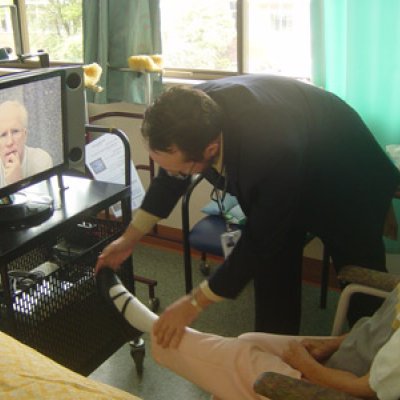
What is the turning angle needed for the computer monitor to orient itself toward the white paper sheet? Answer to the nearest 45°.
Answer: approximately 135° to its left

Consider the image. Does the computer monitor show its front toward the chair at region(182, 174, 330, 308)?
no

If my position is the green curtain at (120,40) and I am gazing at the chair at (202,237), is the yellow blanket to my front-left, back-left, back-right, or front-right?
front-right

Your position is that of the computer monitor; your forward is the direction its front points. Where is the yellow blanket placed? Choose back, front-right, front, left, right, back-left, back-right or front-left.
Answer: front-right

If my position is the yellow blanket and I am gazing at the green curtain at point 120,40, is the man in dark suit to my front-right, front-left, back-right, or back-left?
front-right

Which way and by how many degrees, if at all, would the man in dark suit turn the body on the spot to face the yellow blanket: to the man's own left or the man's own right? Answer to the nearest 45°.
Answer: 0° — they already face it

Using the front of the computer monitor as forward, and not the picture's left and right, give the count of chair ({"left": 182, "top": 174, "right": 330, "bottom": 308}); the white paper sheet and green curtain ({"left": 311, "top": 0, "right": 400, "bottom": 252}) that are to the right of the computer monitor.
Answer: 0

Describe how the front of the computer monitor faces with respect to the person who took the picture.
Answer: facing the viewer and to the right of the viewer

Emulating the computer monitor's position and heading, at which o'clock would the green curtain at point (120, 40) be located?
The green curtain is roughly at 8 o'clock from the computer monitor.

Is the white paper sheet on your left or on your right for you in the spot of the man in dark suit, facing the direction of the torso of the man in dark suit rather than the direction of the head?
on your right

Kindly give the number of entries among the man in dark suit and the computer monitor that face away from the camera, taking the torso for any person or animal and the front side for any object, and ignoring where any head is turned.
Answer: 0

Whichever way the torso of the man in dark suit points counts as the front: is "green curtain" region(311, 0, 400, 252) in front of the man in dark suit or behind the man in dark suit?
behind

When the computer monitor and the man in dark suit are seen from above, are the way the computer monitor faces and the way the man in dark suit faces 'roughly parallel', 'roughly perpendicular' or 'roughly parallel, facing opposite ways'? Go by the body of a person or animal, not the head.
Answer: roughly perpendicular

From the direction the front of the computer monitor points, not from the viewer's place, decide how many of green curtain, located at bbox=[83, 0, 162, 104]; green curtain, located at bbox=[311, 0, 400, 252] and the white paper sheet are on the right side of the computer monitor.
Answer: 0

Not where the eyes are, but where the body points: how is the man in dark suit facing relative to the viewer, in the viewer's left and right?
facing the viewer and to the left of the viewer
